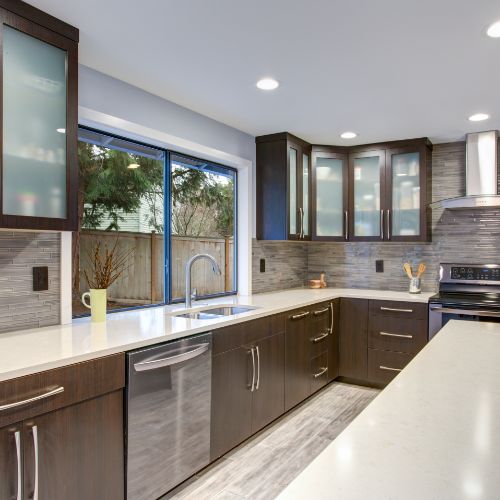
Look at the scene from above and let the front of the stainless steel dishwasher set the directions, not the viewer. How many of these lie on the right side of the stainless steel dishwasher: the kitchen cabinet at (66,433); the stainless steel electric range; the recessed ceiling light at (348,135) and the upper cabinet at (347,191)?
1

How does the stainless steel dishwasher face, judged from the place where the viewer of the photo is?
facing the viewer and to the right of the viewer

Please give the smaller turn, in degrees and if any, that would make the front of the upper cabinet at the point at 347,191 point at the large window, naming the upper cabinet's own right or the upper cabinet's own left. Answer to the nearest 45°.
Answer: approximately 45° to the upper cabinet's own right

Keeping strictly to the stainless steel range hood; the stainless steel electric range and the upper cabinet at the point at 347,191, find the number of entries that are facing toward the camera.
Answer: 3

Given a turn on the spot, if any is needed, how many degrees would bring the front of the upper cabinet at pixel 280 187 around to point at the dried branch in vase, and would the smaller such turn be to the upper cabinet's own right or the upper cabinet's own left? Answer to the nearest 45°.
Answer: approximately 90° to the upper cabinet's own right

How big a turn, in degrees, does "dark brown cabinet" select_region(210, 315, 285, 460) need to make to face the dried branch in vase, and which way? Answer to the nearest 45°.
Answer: approximately 135° to its right

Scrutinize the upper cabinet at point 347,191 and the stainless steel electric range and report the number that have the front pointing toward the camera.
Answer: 2

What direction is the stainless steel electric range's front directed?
toward the camera

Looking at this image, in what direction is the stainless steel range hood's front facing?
toward the camera

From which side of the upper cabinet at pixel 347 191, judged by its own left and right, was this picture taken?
front

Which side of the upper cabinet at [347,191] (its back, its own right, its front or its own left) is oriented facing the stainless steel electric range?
left

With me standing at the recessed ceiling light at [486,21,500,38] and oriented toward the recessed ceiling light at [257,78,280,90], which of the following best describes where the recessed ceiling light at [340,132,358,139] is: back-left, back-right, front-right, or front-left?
front-right
